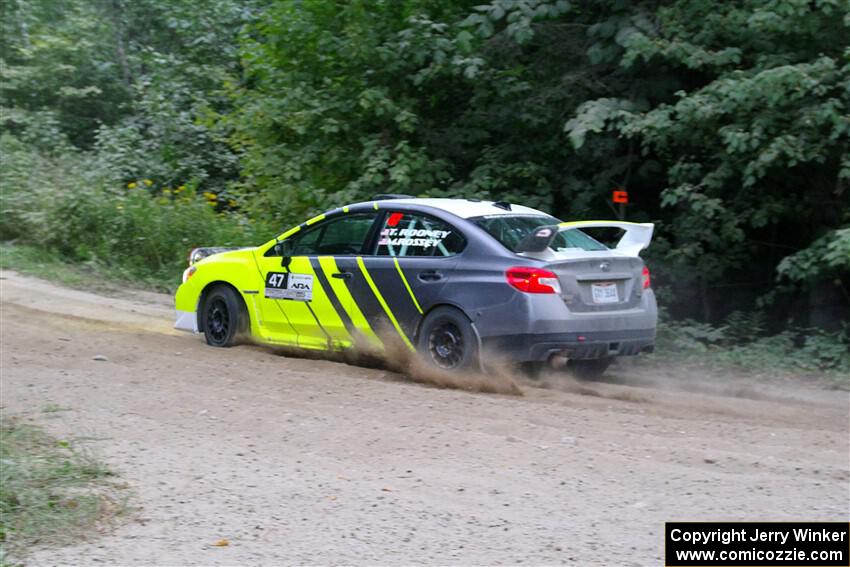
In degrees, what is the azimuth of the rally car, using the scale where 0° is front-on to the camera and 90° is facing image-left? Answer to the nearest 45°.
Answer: approximately 135°
